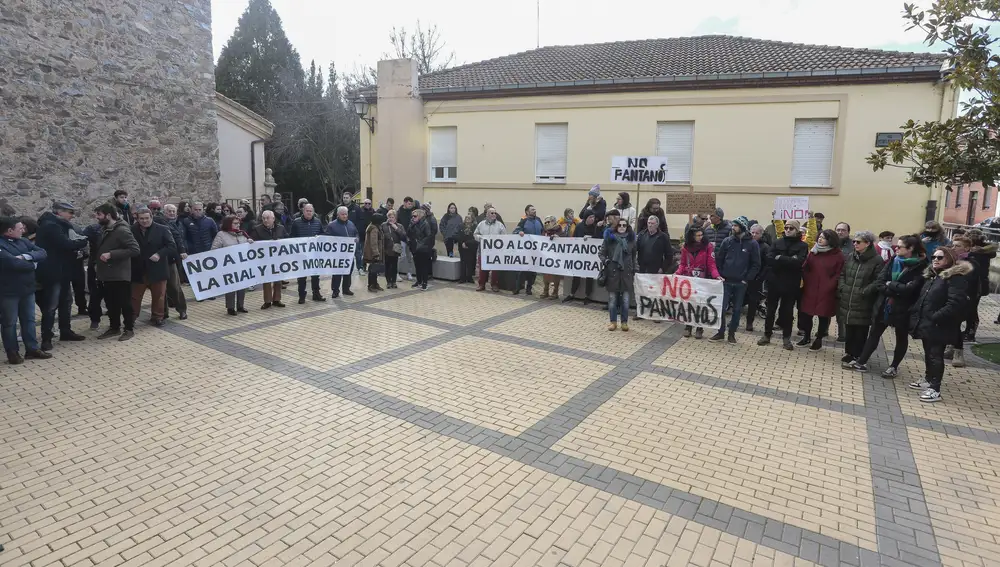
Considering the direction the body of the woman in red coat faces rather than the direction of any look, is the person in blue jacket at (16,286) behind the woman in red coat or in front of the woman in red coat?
in front

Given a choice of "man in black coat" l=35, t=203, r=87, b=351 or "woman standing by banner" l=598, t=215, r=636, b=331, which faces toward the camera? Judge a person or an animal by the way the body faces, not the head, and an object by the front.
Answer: the woman standing by banner

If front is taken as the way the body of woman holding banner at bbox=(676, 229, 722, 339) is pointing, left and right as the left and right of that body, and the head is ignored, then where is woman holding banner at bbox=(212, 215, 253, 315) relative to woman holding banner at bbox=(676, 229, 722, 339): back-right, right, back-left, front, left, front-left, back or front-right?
right

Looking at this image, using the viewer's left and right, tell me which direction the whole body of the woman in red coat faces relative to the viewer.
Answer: facing the viewer and to the left of the viewer

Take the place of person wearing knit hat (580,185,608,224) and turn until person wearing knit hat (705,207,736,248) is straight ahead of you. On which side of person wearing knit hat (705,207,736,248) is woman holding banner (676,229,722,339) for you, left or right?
right

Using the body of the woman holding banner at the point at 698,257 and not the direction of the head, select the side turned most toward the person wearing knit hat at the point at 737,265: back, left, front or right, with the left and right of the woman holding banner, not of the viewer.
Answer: left

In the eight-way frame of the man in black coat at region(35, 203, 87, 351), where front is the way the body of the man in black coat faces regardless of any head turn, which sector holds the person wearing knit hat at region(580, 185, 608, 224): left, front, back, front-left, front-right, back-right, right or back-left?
front

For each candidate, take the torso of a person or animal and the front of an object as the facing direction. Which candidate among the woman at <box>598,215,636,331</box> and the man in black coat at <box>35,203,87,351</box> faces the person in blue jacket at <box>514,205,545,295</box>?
the man in black coat

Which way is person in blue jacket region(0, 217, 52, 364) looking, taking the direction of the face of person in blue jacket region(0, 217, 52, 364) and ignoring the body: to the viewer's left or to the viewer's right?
to the viewer's right

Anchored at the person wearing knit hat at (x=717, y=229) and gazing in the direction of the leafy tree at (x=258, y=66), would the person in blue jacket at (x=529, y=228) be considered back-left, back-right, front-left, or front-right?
front-left

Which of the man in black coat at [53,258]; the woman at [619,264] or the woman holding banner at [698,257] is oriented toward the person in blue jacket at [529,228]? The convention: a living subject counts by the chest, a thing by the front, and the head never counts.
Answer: the man in black coat

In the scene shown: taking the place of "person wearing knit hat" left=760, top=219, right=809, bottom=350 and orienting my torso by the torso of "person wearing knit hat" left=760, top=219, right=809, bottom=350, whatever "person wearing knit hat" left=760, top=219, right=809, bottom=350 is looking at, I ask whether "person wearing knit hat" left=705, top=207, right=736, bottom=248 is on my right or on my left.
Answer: on my right

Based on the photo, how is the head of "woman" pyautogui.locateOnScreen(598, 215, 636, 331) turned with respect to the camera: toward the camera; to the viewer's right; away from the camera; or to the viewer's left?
toward the camera

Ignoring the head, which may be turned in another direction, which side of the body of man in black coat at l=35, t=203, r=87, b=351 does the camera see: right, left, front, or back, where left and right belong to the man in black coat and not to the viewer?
right

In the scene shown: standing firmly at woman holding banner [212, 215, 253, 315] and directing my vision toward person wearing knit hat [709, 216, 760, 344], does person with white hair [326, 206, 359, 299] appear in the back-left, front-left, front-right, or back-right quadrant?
front-left

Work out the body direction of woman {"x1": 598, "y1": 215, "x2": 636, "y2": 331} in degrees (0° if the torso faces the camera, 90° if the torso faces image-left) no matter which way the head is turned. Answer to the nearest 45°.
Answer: approximately 0°

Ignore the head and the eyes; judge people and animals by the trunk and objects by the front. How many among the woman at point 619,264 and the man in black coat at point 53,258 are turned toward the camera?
1

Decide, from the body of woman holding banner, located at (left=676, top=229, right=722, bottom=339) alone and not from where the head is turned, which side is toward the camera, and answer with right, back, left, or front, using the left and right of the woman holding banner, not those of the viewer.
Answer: front

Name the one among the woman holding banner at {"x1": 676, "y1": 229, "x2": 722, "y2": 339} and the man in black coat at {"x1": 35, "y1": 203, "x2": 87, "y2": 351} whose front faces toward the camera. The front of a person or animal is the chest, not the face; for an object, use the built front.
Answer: the woman holding banner

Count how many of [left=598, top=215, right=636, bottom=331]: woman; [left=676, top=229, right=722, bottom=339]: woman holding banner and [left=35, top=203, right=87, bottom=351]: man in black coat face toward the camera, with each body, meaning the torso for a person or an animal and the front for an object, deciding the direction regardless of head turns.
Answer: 2
